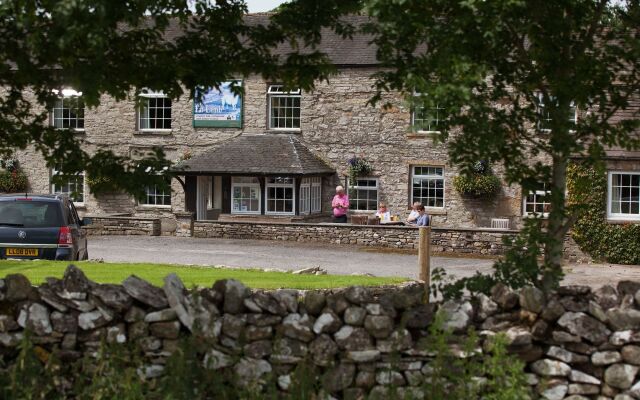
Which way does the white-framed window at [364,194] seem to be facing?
toward the camera

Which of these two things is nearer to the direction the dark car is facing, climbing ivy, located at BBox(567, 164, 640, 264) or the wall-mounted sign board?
the wall-mounted sign board

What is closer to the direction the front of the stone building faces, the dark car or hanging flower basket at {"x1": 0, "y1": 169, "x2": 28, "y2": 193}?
the dark car

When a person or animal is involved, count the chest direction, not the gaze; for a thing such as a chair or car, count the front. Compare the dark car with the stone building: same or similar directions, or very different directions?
very different directions

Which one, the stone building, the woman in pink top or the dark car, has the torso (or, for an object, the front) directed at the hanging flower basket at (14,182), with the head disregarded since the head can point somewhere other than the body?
the dark car

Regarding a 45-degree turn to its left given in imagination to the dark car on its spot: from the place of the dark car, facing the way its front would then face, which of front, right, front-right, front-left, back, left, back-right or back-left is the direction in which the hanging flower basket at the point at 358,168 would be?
right

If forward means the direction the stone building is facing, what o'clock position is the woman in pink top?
The woman in pink top is roughly at 11 o'clock from the stone building.

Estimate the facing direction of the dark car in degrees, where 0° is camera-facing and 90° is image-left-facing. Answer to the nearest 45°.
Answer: approximately 180°

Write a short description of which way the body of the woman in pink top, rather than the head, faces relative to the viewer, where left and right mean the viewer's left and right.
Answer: facing the viewer

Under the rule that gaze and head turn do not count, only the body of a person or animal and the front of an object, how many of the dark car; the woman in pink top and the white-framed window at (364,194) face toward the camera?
2

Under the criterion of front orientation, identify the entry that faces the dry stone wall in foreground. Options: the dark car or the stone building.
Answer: the stone building

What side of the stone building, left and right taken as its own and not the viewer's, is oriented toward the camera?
front
